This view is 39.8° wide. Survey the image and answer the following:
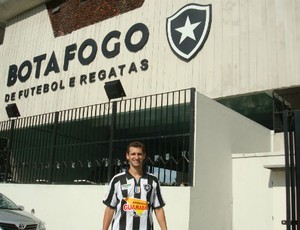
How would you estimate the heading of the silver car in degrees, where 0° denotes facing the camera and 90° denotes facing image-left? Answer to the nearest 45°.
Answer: approximately 315°

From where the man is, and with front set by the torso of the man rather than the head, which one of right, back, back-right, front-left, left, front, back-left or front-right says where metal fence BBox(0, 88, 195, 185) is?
back

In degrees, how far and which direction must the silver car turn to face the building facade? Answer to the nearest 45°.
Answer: approximately 90° to its left

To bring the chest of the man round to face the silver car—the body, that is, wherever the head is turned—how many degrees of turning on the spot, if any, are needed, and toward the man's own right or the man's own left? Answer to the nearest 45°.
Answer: approximately 135° to the man's own right

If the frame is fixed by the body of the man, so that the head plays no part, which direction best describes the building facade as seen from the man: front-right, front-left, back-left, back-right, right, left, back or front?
back

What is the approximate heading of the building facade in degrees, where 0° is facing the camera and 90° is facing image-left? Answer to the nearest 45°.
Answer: approximately 45°

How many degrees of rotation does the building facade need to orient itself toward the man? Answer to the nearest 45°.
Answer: approximately 45° to its left

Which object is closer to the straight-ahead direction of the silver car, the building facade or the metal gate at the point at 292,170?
the metal gate

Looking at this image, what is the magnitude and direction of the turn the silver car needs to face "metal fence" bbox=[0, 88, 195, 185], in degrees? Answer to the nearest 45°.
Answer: approximately 90° to its left

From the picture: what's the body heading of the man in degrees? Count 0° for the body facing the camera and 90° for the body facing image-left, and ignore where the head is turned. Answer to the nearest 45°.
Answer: approximately 0°
